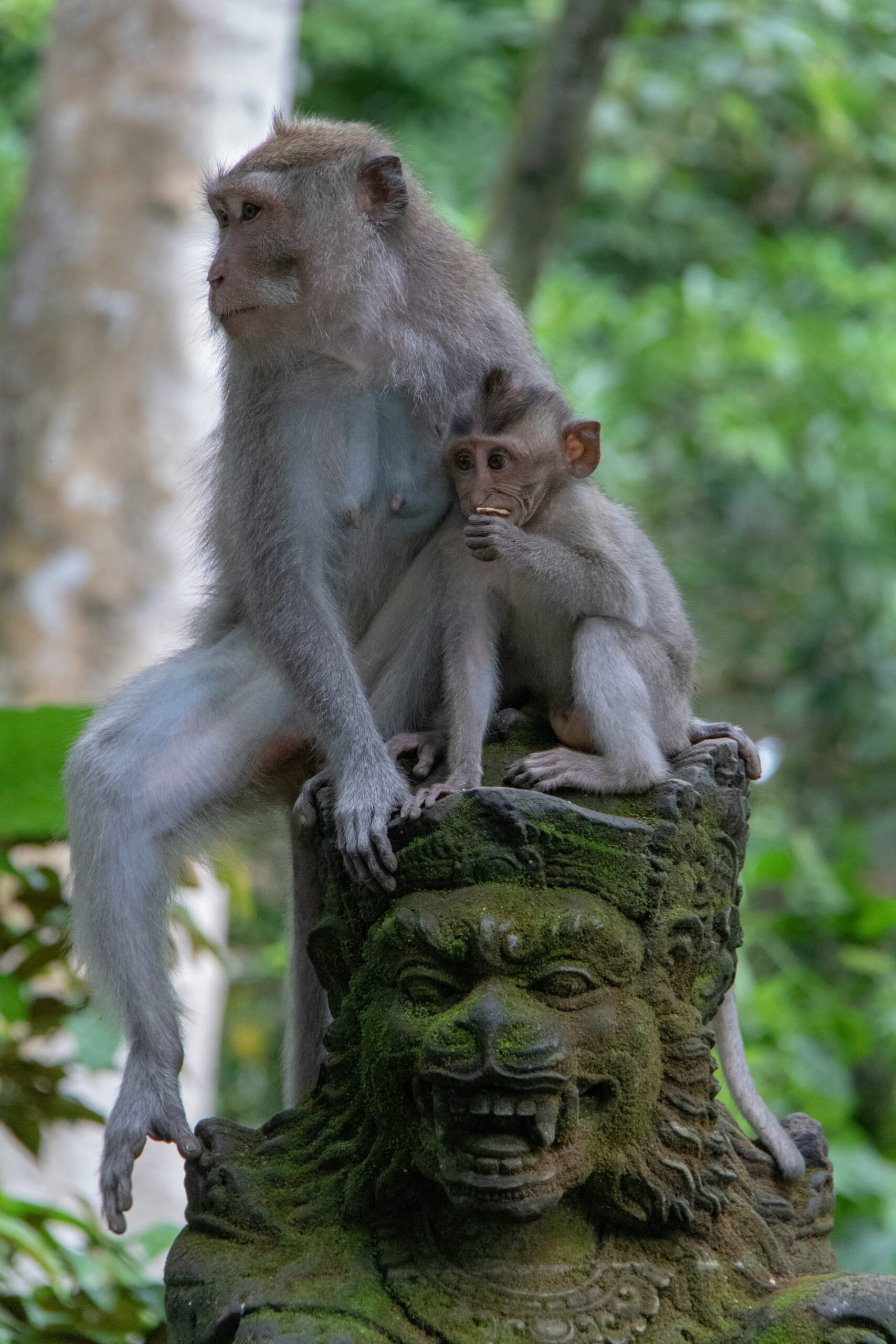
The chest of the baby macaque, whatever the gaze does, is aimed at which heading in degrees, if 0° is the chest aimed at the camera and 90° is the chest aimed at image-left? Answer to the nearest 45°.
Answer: approximately 45°

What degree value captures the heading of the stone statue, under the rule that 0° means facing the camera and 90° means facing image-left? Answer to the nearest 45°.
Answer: approximately 0°
